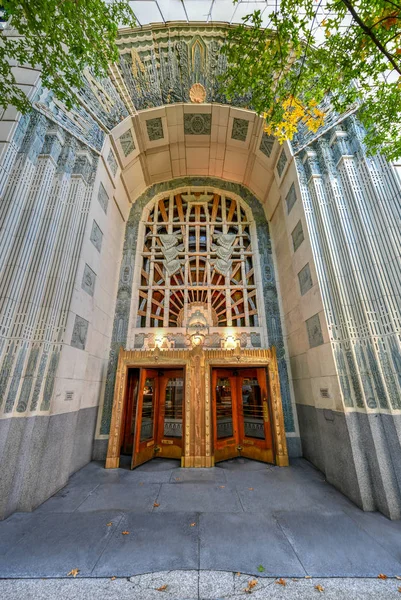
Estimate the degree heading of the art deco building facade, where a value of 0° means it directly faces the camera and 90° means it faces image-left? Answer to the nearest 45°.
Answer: approximately 0°
